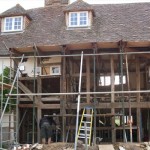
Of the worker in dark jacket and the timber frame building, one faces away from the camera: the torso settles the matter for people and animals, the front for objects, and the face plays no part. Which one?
the worker in dark jacket

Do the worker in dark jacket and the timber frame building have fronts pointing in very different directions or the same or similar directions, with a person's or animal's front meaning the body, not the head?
very different directions

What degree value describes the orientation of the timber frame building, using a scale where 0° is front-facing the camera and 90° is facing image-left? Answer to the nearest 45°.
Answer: approximately 0°

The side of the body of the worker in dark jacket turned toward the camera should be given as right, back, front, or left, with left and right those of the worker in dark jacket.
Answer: back

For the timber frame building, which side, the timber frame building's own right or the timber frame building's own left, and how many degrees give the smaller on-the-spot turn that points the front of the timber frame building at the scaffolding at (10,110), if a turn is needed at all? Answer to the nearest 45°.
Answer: approximately 90° to the timber frame building's own right

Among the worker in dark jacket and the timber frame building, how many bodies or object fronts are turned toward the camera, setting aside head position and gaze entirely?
1
